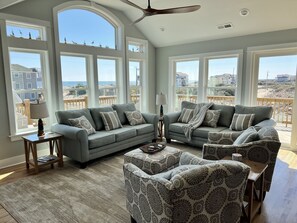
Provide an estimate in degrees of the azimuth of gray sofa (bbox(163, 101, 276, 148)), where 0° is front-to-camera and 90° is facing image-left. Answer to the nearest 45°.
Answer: approximately 45°

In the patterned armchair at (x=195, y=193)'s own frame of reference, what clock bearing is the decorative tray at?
The decorative tray is roughly at 1 o'clock from the patterned armchair.

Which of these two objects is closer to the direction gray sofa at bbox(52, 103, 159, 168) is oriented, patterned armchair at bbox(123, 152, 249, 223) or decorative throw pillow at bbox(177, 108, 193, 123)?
the patterned armchair

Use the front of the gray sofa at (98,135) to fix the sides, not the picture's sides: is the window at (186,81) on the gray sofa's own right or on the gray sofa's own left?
on the gray sofa's own left

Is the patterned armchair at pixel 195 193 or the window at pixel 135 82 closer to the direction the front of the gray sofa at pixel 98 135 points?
the patterned armchair

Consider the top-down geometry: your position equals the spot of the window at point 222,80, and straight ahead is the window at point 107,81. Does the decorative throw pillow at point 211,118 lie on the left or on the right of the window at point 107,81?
left

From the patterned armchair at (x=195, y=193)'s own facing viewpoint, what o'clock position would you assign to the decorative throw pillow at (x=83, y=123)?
The decorative throw pillow is roughly at 12 o'clock from the patterned armchair.

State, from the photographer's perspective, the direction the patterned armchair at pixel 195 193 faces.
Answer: facing away from the viewer and to the left of the viewer

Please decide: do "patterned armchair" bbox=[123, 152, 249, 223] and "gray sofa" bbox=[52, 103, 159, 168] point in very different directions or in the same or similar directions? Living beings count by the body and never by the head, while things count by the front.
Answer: very different directions

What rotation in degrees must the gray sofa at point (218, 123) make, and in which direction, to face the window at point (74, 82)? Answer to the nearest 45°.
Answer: approximately 45° to its right

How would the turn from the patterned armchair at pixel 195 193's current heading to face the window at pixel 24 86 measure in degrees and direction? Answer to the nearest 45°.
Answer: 0° — it already faces it
